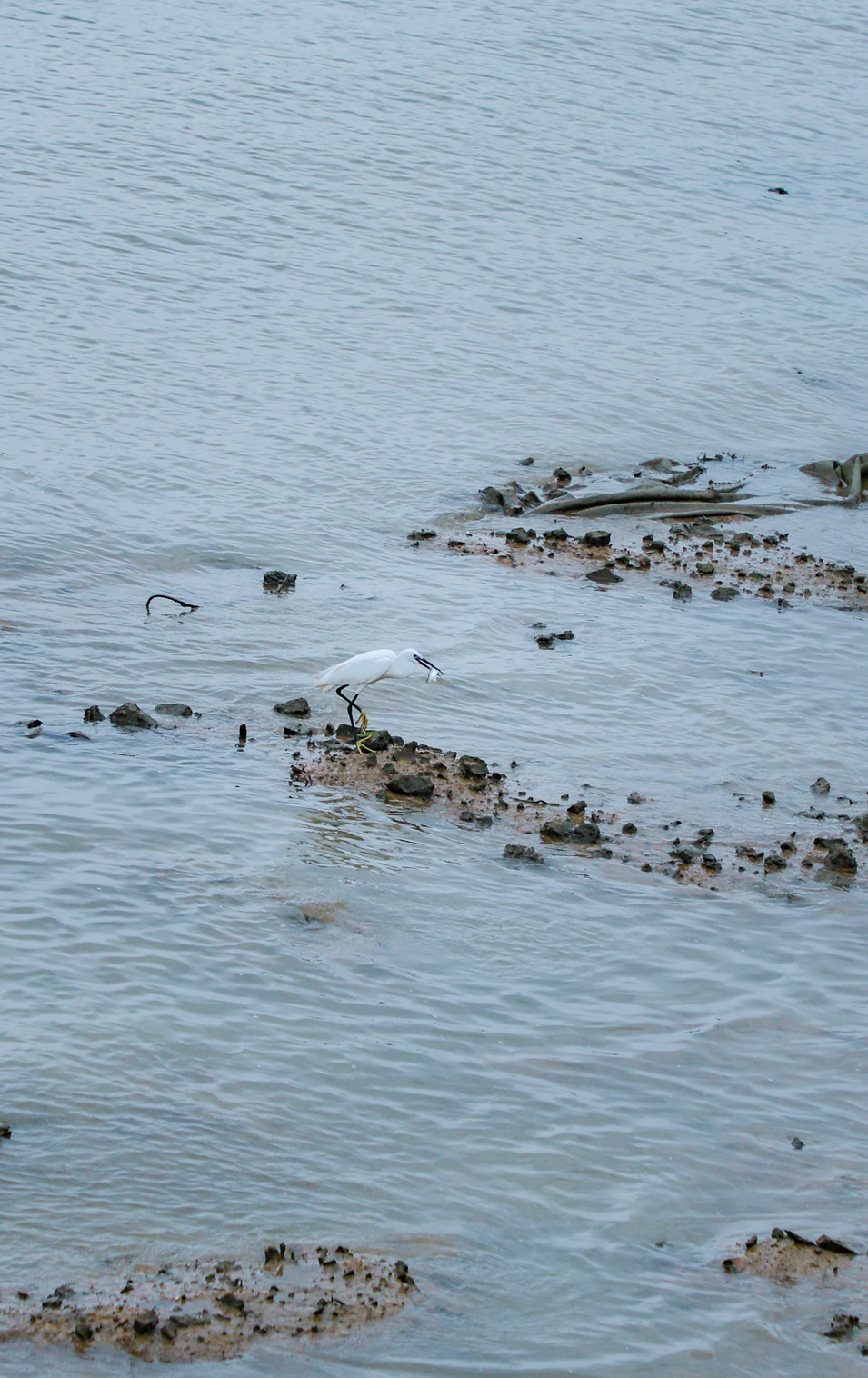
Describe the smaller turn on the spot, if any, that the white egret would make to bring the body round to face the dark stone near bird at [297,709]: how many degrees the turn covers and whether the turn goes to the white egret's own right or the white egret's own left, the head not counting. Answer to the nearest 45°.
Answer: approximately 135° to the white egret's own left

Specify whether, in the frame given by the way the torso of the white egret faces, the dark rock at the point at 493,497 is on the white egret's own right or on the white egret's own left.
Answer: on the white egret's own left

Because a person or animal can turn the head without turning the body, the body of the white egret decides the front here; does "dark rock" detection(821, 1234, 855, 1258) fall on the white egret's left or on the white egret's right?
on the white egret's right

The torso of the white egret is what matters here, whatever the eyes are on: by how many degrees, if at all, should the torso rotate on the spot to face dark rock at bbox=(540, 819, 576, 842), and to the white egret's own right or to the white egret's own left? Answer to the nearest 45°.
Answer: approximately 45° to the white egret's own right

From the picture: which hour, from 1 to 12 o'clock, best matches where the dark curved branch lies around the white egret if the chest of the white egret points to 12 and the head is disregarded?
The dark curved branch is roughly at 8 o'clock from the white egret.

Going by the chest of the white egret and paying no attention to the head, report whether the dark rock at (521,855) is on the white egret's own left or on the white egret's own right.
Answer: on the white egret's own right

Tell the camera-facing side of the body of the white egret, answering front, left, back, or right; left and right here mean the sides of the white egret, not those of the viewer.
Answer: right

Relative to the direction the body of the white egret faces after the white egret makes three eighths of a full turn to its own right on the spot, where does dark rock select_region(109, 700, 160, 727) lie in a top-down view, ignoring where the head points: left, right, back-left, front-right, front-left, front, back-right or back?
front-right

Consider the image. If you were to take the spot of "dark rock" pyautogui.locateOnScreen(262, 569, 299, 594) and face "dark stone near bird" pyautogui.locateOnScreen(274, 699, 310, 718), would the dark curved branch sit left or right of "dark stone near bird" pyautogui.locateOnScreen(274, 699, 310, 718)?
right

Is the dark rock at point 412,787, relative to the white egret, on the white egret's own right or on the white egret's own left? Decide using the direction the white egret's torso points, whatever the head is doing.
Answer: on the white egret's own right

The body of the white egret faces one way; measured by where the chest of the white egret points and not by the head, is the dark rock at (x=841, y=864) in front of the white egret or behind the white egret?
in front

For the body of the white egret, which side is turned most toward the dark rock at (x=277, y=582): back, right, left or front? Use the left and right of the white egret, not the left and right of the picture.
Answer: left
